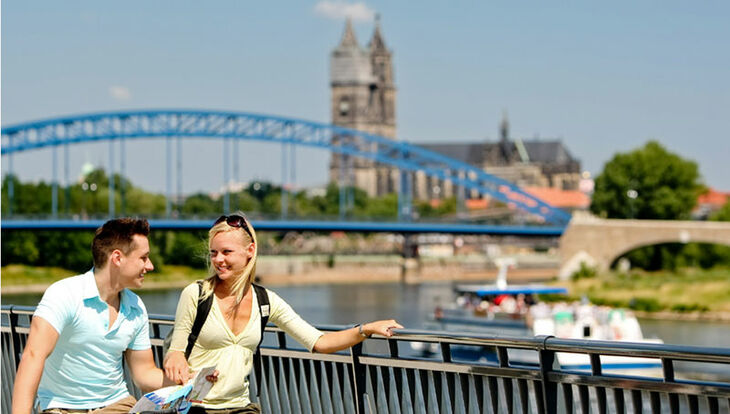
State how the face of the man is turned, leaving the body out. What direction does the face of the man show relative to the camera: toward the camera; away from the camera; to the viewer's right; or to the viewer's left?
to the viewer's right

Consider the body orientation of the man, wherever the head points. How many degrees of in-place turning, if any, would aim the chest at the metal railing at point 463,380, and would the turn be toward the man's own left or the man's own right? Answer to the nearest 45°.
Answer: approximately 45° to the man's own left

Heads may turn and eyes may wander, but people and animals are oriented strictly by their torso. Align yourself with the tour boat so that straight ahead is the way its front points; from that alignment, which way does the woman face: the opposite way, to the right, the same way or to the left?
to the right

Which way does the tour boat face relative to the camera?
to the viewer's right

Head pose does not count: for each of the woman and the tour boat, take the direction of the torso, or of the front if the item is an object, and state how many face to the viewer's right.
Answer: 1

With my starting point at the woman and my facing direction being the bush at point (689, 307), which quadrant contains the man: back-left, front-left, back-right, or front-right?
back-left

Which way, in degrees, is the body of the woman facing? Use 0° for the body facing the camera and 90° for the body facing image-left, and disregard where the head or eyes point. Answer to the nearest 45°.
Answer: approximately 0°

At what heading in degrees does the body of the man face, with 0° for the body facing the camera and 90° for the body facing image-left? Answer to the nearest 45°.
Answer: approximately 315°

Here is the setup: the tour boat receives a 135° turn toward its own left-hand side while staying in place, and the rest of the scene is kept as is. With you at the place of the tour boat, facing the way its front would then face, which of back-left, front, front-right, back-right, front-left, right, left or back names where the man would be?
back-left
